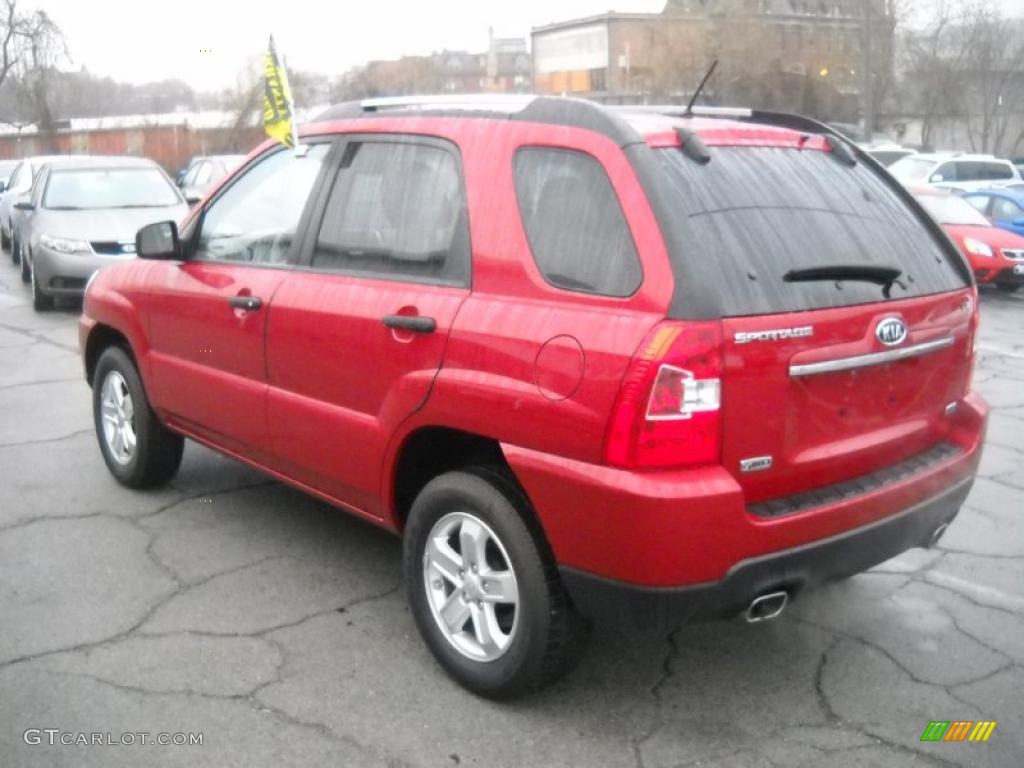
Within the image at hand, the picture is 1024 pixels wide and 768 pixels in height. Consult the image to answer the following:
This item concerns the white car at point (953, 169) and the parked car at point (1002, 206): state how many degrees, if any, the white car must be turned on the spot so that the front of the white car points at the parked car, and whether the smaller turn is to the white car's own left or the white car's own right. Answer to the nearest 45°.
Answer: approximately 45° to the white car's own left

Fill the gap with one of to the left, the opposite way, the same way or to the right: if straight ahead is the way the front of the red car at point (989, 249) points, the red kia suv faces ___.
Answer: the opposite way

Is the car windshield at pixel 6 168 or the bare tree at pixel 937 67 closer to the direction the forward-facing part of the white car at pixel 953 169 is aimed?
the car windshield

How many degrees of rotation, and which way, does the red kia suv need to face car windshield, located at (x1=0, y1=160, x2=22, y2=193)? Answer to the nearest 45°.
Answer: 0° — it already faces it

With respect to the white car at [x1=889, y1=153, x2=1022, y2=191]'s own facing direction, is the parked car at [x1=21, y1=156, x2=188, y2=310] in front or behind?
in front

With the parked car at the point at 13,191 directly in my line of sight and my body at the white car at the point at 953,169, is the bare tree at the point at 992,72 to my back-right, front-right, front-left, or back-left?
back-right

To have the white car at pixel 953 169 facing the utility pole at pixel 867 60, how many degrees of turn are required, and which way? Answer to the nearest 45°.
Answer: approximately 135° to its right

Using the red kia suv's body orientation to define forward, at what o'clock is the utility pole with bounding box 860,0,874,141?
The utility pole is roughly at 2 o'clock from the red kia suv.

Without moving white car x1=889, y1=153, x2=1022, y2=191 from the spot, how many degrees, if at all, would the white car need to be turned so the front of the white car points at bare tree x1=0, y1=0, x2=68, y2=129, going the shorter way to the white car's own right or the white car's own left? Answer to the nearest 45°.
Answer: approximately 45° to the white car's own right

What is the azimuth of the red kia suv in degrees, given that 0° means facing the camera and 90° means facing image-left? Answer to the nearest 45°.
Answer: approximately 135°

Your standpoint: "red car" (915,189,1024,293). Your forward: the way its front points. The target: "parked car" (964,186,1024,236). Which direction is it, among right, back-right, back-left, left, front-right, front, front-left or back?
back-left

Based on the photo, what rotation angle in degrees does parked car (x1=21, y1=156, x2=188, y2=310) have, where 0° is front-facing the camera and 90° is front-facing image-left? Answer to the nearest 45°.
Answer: approximately 0°

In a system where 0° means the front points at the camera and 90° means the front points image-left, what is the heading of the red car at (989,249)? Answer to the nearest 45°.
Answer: approximately 315°

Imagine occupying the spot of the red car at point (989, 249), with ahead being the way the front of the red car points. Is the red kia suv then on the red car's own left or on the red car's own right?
on the red car's own right

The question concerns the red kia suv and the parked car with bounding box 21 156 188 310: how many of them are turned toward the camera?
1

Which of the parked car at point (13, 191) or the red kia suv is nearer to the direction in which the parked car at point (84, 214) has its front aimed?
the red kia suv
